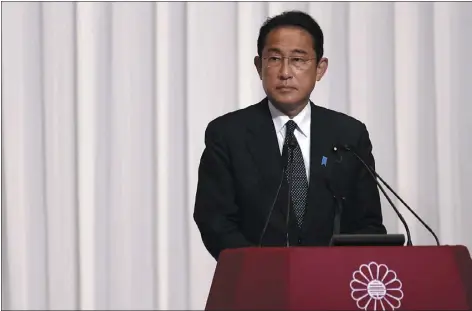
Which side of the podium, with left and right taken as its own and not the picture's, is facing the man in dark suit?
back

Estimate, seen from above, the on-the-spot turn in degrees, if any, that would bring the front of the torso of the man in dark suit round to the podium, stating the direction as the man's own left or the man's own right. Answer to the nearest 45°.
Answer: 0° — they already face it

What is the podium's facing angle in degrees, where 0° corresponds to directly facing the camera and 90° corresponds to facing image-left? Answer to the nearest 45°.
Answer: approximately 0°

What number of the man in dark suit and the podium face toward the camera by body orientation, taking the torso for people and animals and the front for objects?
2

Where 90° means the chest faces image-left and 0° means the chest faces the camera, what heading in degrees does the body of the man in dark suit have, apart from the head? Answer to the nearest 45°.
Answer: approximately 0°
